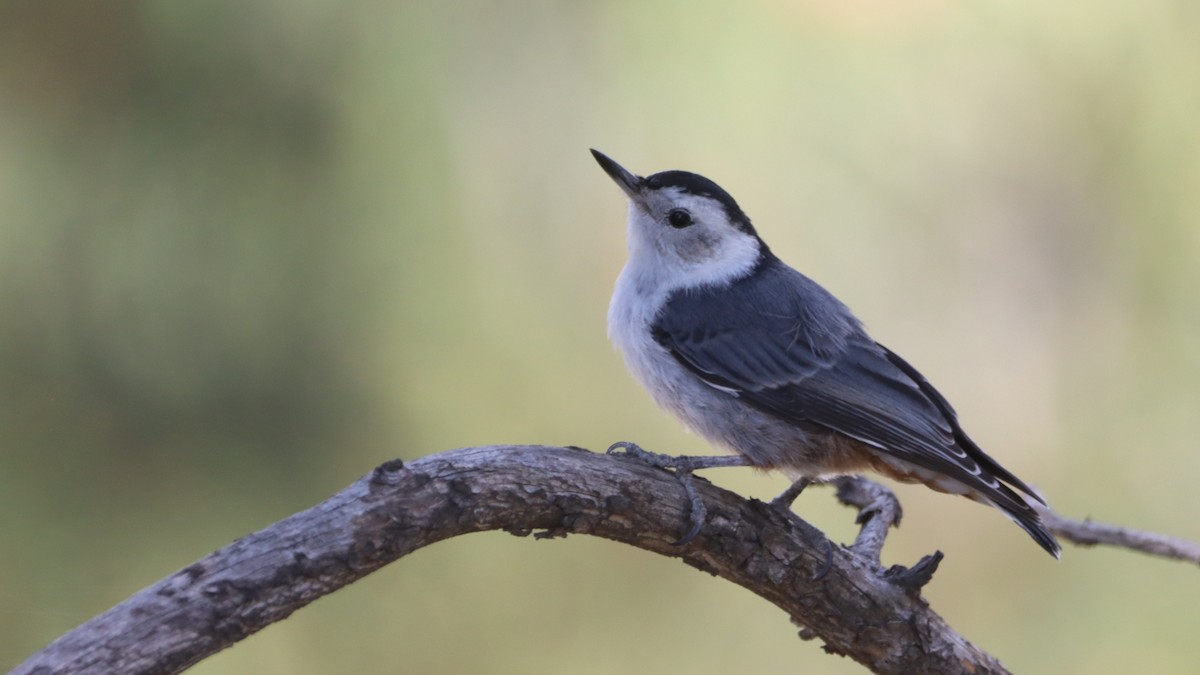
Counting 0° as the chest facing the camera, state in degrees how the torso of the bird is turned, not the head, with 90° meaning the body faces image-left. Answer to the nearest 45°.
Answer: approximately 90°

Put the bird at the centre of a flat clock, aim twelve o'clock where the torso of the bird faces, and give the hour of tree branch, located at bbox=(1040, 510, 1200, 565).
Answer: The tree branch is roughly at 5 o'clock from the bird.
